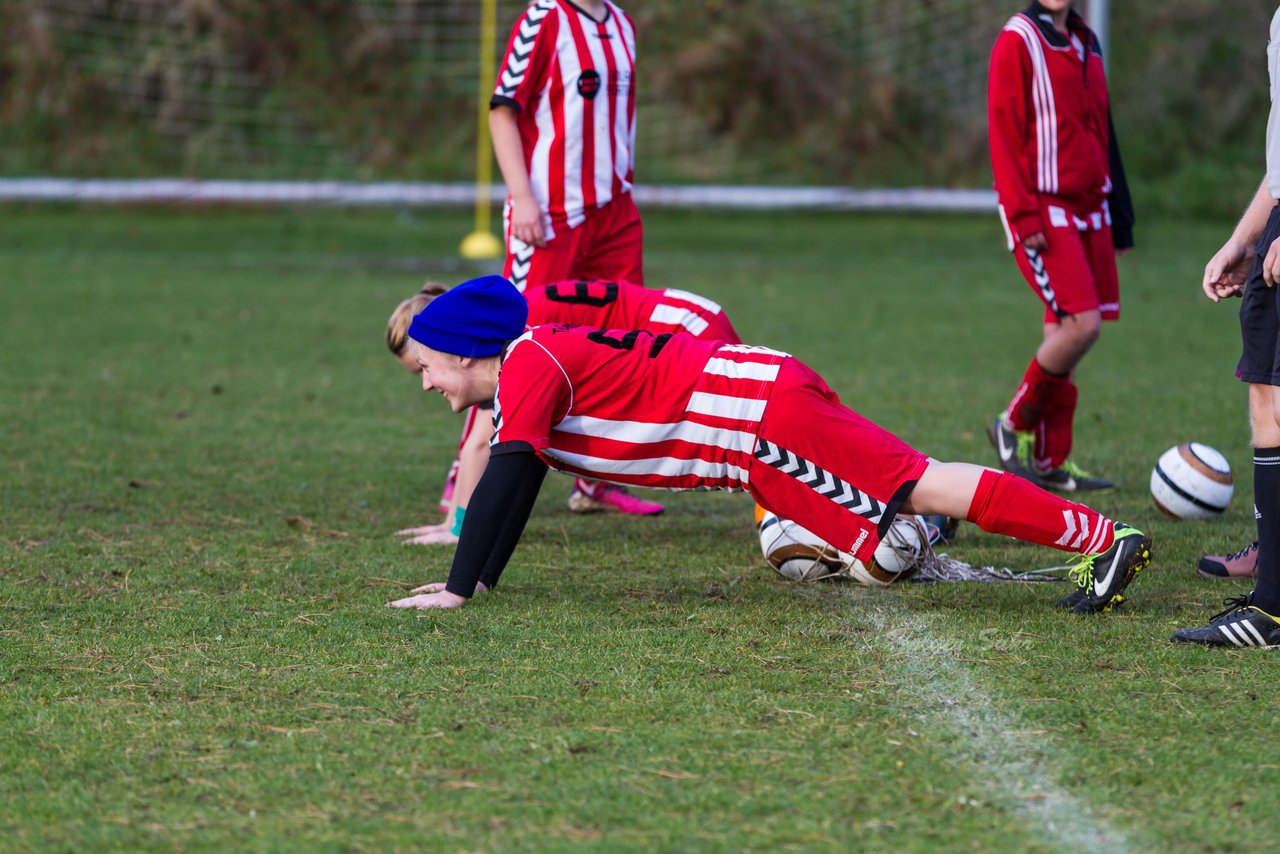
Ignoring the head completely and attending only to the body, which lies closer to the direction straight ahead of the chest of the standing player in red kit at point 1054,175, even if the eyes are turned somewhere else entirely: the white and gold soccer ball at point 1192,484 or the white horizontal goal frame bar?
the white and gold soccer ball

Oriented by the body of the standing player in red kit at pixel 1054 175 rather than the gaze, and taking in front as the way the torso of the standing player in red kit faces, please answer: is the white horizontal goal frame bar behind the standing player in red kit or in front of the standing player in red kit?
behind

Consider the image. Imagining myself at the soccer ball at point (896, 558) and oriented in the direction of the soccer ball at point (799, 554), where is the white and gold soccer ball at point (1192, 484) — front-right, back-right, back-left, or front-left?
back-right

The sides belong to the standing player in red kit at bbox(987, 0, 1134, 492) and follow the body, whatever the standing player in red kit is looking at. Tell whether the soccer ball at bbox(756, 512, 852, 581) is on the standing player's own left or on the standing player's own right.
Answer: on the standing player's own right
